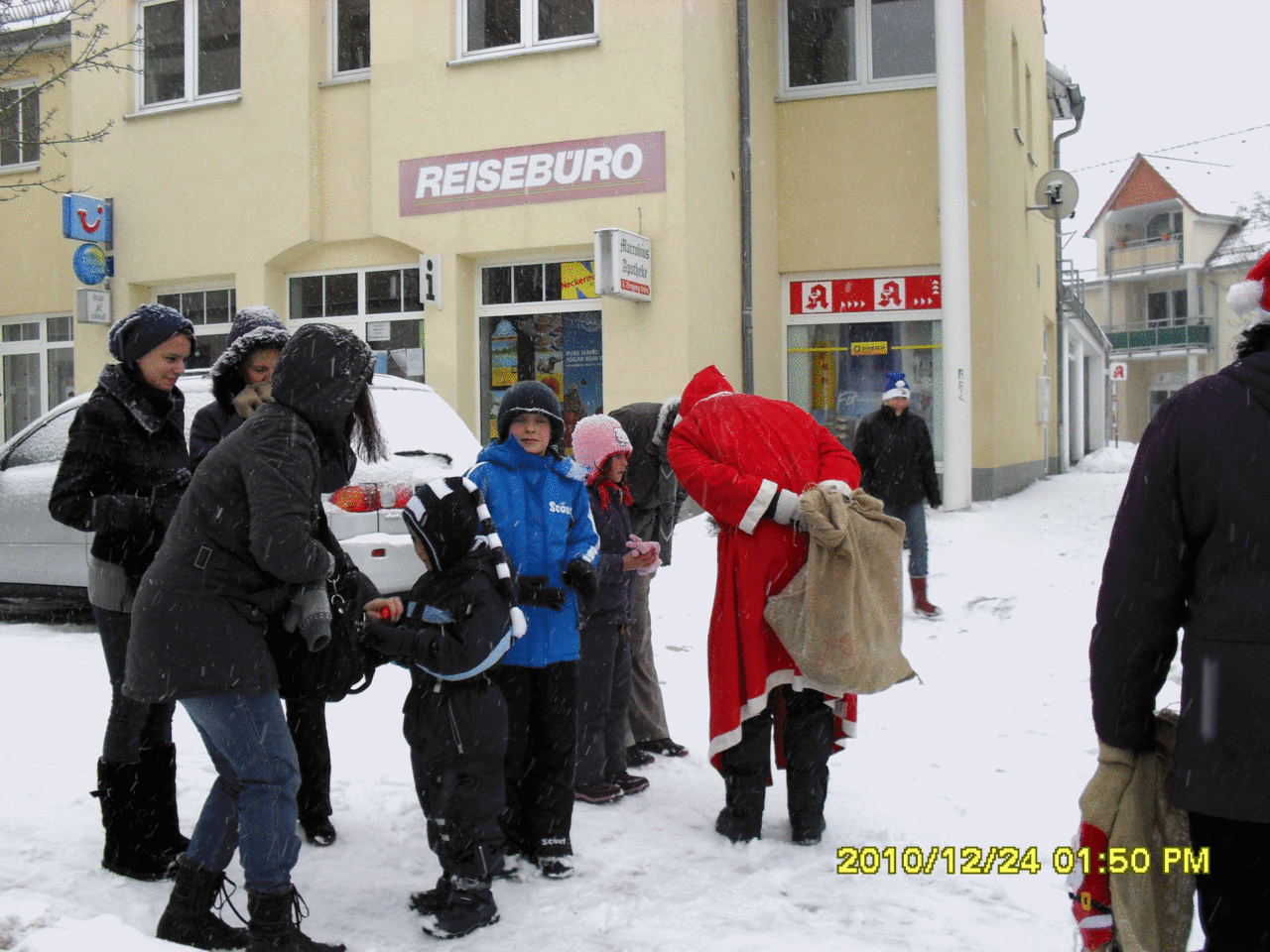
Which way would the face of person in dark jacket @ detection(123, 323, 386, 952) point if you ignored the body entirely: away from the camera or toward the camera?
away from the camera

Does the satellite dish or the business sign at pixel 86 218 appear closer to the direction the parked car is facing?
the business sign

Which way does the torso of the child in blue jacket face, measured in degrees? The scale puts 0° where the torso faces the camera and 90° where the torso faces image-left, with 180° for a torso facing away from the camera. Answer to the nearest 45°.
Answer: approximately 0°

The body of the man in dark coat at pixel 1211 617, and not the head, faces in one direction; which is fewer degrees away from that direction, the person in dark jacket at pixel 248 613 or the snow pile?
the snow pile

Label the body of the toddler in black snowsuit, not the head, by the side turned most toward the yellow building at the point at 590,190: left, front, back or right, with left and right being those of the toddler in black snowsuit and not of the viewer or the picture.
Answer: right

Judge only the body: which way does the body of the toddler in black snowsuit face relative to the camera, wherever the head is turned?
to the viewer's left

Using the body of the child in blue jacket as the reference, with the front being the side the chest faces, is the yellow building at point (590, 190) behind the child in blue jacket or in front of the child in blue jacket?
behind

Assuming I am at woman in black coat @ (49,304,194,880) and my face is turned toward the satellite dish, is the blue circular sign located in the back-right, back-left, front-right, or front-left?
front-left

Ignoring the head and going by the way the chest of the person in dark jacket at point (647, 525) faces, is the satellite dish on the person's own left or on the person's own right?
on the person's own left

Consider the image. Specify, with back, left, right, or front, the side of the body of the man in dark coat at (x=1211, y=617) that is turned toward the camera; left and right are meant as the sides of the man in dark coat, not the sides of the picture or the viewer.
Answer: back

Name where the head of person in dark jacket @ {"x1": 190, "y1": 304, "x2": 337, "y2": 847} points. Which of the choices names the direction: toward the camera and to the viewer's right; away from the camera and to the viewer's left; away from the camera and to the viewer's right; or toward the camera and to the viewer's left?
toward the camera and to the viewer's right

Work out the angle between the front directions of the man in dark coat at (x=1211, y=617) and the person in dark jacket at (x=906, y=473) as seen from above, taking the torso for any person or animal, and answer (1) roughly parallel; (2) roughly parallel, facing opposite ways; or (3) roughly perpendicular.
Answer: roughly parallel, facing opposite ways
